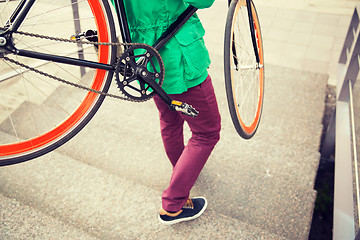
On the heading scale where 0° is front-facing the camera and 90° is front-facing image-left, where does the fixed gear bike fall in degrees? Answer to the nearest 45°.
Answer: approximately 225°
